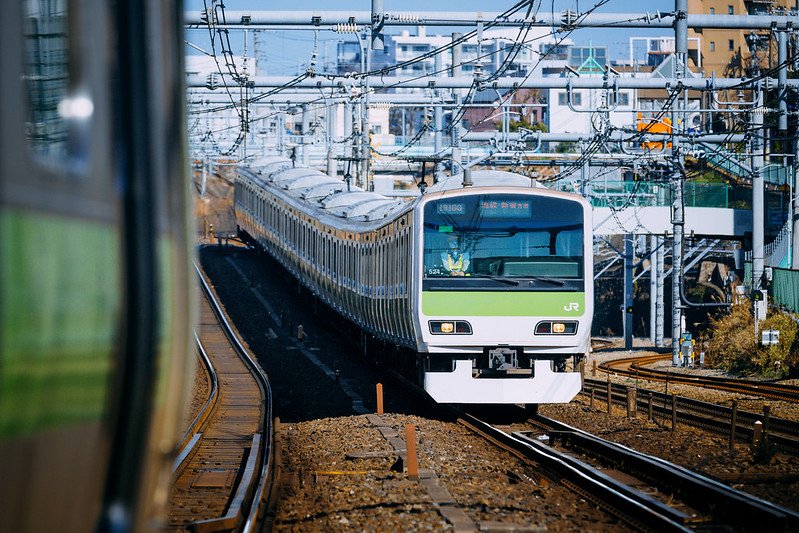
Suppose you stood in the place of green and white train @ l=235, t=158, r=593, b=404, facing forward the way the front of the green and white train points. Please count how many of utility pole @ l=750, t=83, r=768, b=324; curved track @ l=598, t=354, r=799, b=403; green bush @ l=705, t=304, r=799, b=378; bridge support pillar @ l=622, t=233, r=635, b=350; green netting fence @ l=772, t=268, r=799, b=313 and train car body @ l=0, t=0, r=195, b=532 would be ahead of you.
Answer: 1

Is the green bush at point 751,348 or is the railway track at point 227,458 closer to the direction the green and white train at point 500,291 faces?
the railway track

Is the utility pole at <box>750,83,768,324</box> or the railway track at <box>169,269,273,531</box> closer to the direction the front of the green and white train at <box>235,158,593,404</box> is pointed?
the railway track

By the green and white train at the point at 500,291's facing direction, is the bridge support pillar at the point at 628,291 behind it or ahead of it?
behind

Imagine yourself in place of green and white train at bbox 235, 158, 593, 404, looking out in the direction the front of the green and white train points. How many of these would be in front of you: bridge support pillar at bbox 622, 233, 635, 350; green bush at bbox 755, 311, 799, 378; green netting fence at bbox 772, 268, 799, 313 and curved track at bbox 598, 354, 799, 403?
0

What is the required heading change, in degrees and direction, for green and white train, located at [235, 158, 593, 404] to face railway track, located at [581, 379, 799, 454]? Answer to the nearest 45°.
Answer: approximately 90° to its left

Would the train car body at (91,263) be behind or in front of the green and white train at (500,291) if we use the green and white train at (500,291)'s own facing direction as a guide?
in front

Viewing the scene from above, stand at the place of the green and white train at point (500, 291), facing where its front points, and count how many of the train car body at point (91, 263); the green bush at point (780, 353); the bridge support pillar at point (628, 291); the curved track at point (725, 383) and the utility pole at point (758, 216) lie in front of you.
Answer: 1

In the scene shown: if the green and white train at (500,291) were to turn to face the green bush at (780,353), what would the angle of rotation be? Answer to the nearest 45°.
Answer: approximately 135° to its left

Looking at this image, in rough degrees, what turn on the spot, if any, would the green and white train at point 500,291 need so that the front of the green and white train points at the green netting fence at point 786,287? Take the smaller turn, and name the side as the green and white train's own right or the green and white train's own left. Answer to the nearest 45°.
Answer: approximately 135° to the green and white train's own left

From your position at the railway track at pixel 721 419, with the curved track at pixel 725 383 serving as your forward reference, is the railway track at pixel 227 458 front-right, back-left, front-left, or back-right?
back-left

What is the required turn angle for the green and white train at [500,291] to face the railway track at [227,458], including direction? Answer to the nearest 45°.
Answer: approximately 45° to its right

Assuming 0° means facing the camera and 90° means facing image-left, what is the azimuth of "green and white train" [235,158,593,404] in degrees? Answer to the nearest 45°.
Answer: approximately 0°

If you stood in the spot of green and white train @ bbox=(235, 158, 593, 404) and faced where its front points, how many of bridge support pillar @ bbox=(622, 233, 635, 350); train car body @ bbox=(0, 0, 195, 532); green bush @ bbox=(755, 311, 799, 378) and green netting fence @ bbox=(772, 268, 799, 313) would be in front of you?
1

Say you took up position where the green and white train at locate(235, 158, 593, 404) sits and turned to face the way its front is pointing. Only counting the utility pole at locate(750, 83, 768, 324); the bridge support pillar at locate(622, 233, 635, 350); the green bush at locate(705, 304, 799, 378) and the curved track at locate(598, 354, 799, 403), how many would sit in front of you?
0

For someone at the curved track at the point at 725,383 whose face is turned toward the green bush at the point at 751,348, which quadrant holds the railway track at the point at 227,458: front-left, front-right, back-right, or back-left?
back-left

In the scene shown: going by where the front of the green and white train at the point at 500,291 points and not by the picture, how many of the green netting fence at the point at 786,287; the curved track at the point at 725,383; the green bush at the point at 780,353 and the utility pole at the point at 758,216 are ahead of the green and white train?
0
